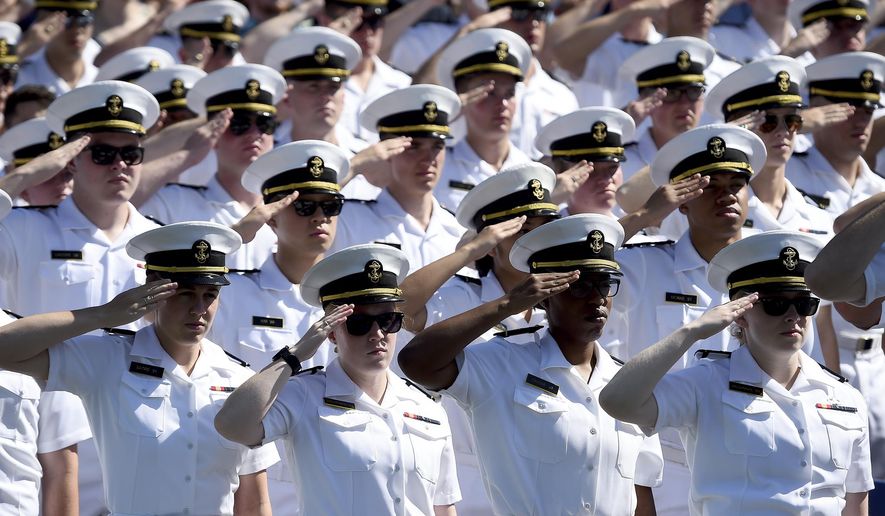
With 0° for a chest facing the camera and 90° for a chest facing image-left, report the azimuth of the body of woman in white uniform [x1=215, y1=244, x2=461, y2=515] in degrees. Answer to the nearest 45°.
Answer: approximately 315°

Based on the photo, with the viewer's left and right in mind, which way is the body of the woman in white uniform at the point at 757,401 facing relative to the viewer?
facing the viewer and to the right of the viewer

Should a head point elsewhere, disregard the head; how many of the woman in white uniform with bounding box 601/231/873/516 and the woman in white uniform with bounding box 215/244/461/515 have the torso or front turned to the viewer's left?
0

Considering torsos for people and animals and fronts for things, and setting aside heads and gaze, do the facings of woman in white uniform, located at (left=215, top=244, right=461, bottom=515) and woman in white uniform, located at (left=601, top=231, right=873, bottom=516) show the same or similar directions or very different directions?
same or similar directions

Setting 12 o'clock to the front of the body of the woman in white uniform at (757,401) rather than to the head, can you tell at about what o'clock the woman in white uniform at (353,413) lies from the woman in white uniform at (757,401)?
the woman in white uniform at (353,413) is roughly at 4 o'clock from the woman in white uniform at (757,401).

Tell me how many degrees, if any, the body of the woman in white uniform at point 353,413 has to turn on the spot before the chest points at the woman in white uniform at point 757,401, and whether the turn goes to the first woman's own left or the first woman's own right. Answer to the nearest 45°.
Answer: approximately 45° to the first woman's own left
